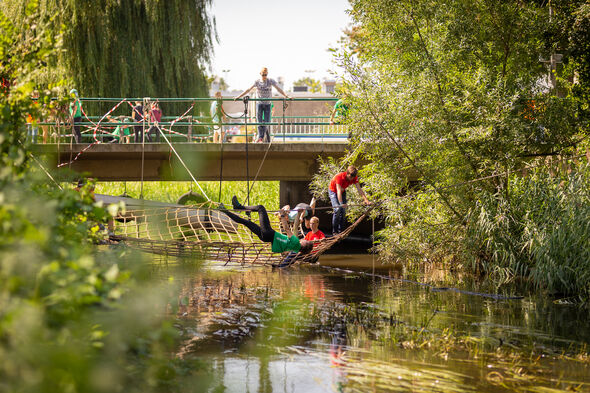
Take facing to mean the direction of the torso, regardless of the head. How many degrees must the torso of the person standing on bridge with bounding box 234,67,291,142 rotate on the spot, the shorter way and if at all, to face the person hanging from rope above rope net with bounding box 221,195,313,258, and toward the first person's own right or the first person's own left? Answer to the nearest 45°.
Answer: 0° — they already face them

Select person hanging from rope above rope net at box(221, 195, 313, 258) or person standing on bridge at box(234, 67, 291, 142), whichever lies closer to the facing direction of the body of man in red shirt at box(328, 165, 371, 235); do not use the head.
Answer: the person hanging from rope above rope net

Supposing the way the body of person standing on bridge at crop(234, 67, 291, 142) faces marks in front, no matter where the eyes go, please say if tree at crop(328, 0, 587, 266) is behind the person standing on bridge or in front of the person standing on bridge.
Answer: in front
